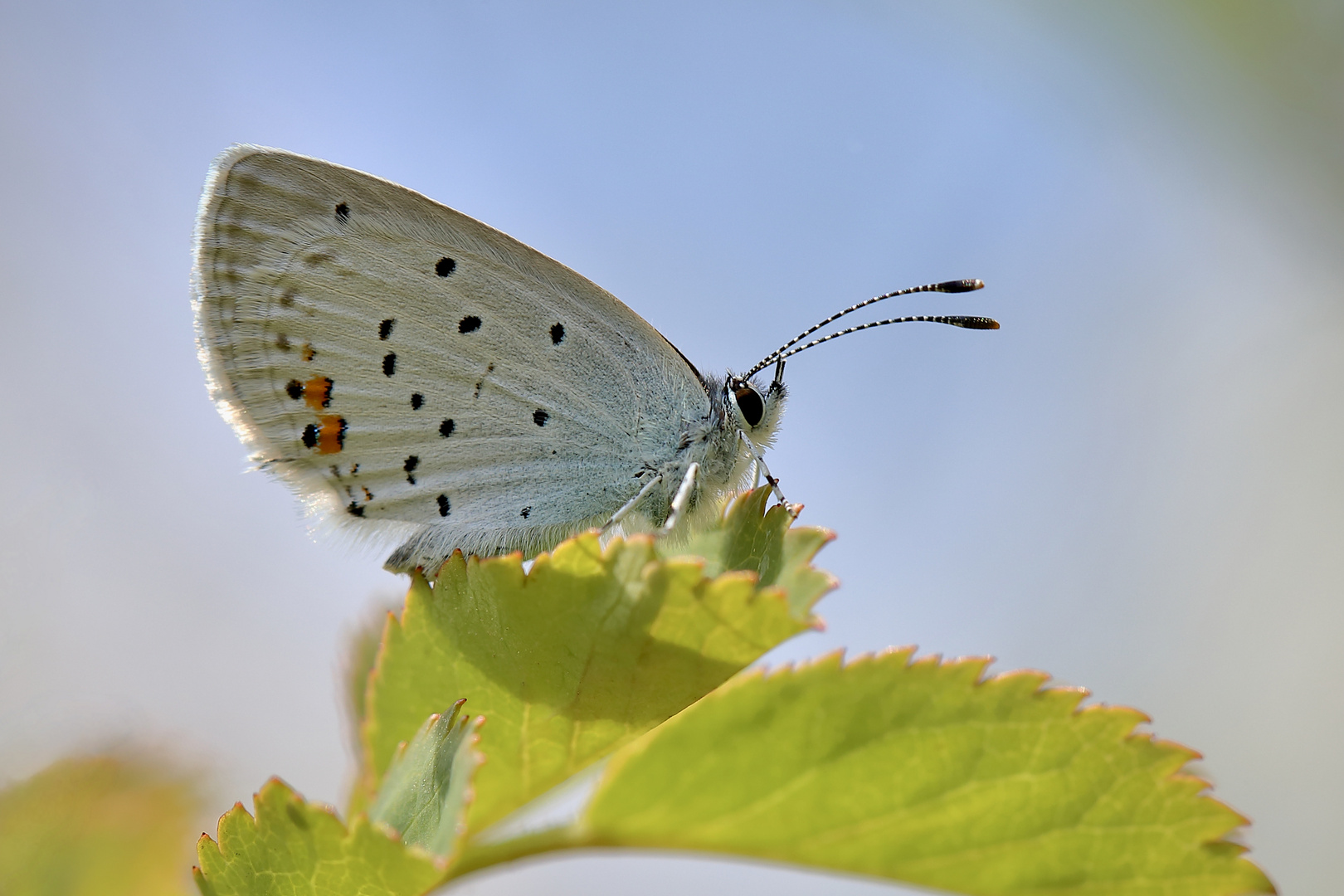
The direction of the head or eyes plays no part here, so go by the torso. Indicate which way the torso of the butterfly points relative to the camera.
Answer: to the viewer's right

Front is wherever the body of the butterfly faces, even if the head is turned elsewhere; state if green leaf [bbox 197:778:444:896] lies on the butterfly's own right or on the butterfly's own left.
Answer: on the butterfly's own right

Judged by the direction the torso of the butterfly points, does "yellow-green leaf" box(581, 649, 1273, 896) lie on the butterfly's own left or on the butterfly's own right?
on the butterfly's own right
